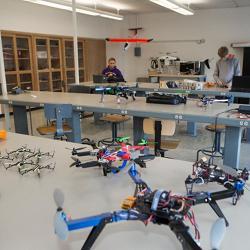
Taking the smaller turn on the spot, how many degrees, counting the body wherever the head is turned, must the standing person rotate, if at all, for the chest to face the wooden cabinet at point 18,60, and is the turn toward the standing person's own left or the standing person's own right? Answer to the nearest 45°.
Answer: approximately 45° to the standing person's own right

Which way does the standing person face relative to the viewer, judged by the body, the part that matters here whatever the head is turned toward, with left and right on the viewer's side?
facing the viewer and to the left of the viewer

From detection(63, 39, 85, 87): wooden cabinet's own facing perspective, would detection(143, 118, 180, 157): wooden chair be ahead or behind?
ahead

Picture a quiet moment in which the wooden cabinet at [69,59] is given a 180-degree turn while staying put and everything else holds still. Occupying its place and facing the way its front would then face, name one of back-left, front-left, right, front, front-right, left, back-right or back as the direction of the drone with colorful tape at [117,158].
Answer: back-left

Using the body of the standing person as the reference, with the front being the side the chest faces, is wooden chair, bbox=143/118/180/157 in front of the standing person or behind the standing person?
in front

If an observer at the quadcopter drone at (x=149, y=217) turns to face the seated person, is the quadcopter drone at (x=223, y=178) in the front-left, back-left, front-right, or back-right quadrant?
front-right

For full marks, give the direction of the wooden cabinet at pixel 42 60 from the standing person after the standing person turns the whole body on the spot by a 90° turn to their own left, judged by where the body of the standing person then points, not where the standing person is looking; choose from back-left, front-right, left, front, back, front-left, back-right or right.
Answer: back-right

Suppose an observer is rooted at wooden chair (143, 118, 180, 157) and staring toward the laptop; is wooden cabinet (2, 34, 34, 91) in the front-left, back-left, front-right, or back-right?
front-left

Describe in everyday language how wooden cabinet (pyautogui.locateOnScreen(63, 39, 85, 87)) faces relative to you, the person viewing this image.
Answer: facing the viewer and to the right of the viewer

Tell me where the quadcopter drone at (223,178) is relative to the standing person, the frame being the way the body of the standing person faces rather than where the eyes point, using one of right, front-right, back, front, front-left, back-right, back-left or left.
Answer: front-left
